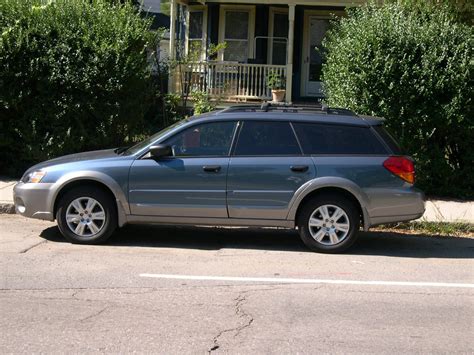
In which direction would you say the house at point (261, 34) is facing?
toward the camera

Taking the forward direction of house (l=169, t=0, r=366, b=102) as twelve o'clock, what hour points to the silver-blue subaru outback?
The silver-blue subaru outback is roughly at 12 o'clock from the house.

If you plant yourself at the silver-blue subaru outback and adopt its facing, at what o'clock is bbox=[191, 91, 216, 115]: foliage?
The foliage is roughly at 3 o'clock from the silver-blue subaru outback.

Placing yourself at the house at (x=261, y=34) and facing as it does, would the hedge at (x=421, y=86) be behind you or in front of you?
in front

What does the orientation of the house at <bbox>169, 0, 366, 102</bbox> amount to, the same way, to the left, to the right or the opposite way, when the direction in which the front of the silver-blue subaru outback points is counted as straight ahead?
to the left

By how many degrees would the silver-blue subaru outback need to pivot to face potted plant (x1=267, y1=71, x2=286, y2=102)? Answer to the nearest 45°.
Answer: approximately 90° to its right

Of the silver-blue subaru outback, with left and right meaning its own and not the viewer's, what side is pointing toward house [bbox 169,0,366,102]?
right

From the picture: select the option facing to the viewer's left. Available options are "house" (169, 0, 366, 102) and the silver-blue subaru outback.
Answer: the silver-blue subaru outback

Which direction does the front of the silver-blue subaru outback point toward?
to the viewer's left

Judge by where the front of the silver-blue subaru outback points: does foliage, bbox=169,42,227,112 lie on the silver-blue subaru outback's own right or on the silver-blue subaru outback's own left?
on the silver-blue subaru outback's own right

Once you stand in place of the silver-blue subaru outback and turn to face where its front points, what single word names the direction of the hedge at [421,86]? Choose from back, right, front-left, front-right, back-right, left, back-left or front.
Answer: back-right

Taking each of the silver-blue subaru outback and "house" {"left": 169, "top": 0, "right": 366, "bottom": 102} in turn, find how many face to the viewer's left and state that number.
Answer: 1
